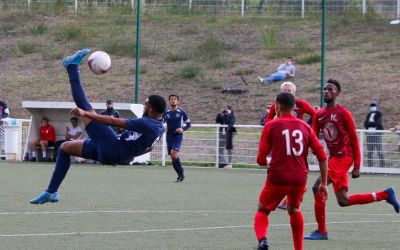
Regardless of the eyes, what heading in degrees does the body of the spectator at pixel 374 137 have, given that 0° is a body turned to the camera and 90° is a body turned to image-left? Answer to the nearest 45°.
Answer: approximately 0°

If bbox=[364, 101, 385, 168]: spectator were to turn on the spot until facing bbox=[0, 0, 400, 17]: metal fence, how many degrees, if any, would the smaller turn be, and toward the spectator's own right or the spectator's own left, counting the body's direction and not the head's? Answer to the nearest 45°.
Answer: approximately 180°

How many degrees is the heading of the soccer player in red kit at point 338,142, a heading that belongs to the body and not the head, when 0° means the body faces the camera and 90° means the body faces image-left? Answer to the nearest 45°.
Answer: approximately 45°

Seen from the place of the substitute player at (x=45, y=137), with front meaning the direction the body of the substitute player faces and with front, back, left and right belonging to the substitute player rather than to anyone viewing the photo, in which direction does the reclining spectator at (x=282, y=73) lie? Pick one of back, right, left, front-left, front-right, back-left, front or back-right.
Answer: back

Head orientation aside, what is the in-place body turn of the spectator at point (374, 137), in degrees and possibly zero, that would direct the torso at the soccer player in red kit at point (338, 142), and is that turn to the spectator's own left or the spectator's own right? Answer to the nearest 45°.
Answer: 0° — they already face them

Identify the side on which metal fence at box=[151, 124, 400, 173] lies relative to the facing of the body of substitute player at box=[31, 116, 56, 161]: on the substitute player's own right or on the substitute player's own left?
on the substitute player's own left

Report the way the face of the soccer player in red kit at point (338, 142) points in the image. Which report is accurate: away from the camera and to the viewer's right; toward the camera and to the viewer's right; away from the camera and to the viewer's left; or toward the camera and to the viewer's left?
toward the camera and to the viewer's left

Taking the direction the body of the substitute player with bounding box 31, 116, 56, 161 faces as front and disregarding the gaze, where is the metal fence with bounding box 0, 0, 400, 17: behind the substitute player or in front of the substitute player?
behind
